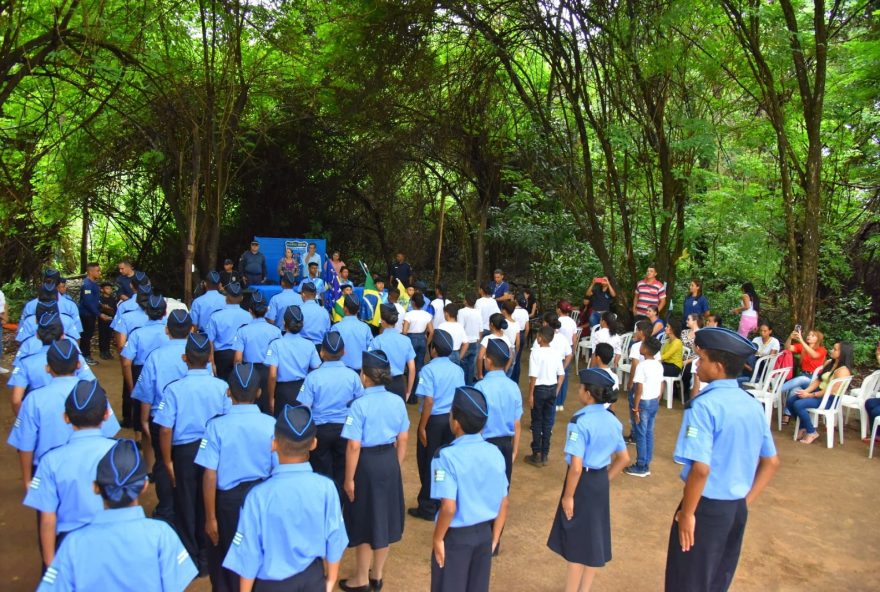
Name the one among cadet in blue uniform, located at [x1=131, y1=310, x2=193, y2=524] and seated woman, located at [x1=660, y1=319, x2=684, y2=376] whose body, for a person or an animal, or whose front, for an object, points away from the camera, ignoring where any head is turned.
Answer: the cadet in blue uniform

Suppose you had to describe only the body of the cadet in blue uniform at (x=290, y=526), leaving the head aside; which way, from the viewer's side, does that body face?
away from the camera

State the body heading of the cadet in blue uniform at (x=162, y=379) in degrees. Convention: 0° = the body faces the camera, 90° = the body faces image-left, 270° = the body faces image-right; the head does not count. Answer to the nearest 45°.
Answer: approximately 180°

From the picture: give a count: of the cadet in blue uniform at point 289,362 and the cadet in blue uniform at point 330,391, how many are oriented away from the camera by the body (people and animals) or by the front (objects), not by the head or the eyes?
2

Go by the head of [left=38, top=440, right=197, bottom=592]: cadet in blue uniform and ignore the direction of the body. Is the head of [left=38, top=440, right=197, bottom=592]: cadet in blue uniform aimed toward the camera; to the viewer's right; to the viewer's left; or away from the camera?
away from the camera

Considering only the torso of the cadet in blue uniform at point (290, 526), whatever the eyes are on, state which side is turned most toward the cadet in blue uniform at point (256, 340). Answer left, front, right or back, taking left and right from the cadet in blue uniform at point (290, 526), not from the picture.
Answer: front

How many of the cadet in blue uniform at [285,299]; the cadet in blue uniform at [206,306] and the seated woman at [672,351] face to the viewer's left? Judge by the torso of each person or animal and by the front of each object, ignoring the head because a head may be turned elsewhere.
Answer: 1

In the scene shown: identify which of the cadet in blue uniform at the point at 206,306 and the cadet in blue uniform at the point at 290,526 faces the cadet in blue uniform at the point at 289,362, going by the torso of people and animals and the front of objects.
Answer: the cadet in blue uniform at the point at 290,526

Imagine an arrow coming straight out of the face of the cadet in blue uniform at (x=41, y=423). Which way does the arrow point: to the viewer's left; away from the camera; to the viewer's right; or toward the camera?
away from the camera

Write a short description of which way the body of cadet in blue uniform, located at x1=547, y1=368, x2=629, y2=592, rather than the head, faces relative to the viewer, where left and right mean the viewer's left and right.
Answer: facing away from the viewer and to the left of the viewer

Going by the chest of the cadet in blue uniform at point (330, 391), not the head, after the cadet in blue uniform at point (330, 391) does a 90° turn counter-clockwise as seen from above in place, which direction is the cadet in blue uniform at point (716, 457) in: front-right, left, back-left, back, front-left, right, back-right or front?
back-left

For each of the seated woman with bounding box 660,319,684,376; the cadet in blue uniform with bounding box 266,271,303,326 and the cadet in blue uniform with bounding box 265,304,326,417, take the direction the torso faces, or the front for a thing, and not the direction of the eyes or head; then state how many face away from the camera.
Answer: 2

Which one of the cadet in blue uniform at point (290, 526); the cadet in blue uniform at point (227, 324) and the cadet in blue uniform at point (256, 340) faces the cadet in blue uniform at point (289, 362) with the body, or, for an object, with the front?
the cadet in blue uniform at point (290, 526)

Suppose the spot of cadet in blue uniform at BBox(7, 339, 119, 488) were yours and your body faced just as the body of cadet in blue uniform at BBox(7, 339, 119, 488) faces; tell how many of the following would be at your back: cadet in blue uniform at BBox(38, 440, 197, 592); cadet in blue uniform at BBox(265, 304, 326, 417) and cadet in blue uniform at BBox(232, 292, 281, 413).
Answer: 1

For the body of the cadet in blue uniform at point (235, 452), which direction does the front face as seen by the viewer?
away from the camera

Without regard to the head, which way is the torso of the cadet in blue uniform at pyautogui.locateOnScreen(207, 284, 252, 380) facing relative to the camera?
away from the camera
